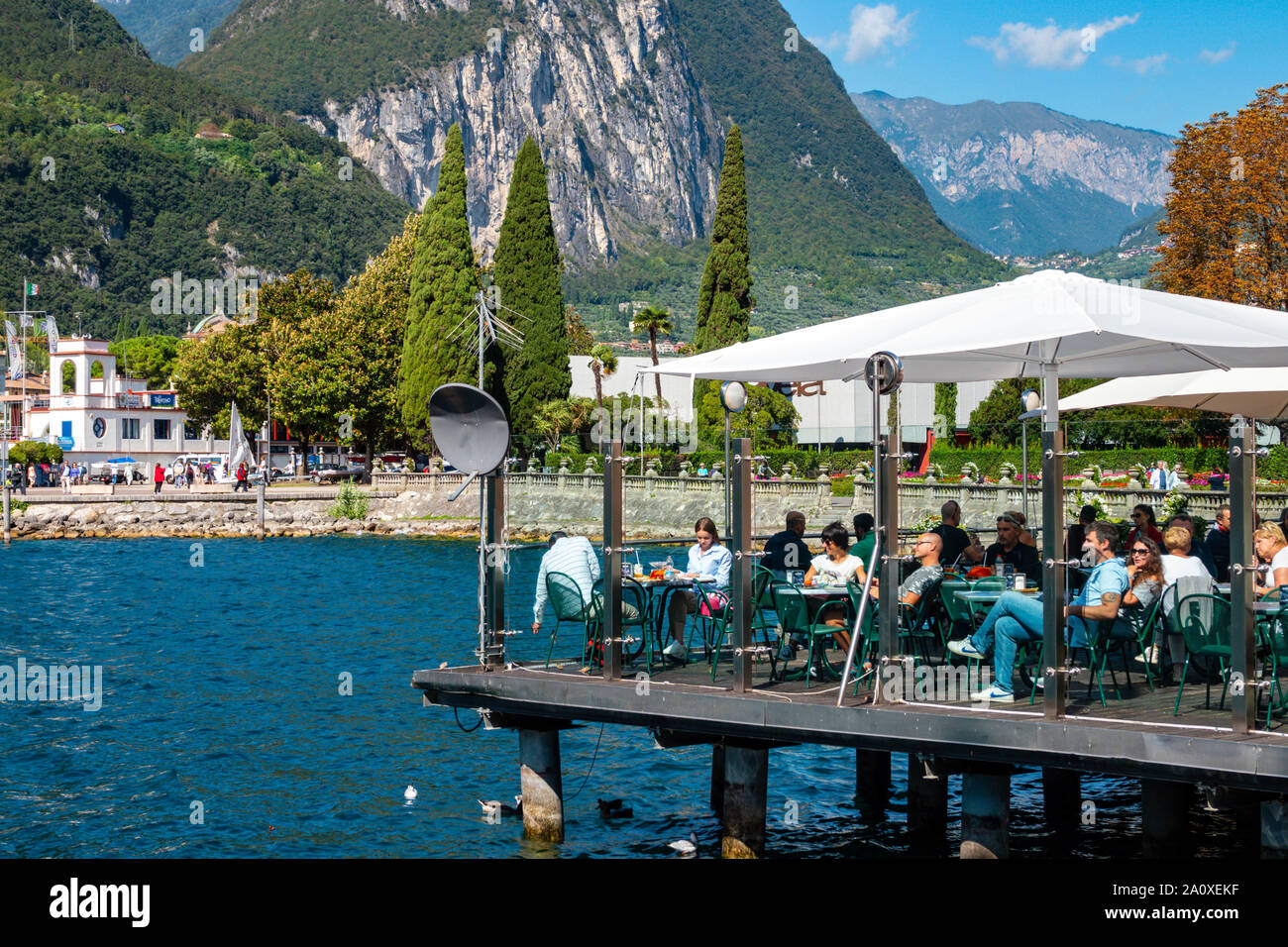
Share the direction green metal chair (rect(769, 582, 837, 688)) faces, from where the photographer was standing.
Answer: facing away from the viewer and to the right of the viewer

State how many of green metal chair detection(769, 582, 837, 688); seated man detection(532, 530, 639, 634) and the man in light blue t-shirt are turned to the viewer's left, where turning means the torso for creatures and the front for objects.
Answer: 1

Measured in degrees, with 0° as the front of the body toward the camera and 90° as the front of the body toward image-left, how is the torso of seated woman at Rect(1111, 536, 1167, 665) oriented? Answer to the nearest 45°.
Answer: approximately 45°

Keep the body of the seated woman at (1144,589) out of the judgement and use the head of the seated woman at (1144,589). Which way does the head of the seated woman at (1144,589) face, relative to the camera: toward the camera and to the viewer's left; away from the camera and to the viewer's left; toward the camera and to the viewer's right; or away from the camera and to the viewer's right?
toward the camera and to the viewer's left

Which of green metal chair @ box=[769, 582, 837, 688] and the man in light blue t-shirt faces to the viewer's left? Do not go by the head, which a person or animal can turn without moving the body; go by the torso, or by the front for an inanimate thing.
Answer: the man in light blue t-shirt

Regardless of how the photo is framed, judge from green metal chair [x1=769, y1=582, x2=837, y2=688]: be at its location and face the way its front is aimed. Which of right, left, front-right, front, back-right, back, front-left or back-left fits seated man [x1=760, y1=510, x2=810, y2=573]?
front-left

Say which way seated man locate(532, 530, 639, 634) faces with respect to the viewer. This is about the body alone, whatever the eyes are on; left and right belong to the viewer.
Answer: facing away from the viewer and to the right of the viewer

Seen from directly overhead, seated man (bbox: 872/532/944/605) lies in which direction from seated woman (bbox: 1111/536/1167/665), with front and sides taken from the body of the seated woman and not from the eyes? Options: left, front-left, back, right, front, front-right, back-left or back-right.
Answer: front-right

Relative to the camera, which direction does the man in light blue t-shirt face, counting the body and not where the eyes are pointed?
to the viewer's left

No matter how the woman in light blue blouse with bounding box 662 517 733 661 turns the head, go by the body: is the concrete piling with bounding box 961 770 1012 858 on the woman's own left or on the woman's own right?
on the woman's own left

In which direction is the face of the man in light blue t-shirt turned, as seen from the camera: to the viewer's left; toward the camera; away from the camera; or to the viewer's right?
to the viewer's left
